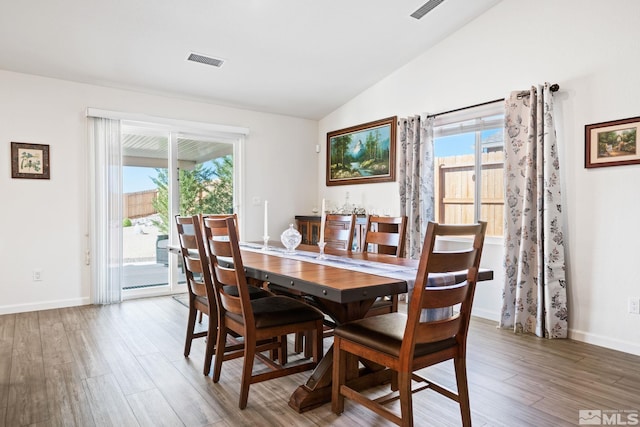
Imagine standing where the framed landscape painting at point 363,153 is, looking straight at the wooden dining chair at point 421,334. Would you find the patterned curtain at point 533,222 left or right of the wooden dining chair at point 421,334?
left

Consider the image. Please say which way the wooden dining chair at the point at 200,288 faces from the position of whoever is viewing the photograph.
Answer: facing away from the viewer and to the right of the viewer

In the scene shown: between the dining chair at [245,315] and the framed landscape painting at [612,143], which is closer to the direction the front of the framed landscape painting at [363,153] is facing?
the dining chair

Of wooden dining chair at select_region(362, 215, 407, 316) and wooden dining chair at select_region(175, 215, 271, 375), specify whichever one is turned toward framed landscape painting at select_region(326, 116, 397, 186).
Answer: wooden dining chair at select_region(175, 215, 271, 375)

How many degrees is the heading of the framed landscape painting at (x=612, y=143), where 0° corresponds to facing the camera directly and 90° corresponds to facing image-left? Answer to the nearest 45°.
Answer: approximately 45°

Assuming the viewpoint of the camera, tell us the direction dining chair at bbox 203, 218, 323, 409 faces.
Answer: facing away from the viewer and to the right of the viewer

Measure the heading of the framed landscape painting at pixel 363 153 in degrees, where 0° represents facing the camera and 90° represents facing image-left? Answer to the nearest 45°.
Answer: approximately 45°

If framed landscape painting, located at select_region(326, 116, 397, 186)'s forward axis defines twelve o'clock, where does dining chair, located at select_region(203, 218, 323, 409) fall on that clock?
The dining chair is roughly at 11 o'clock from the framed landscape painting.

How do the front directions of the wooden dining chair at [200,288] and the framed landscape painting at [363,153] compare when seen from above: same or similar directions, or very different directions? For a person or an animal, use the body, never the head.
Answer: very different directions
